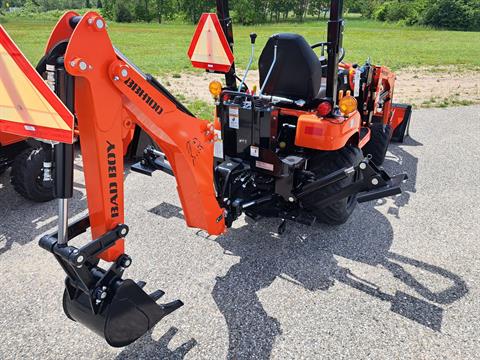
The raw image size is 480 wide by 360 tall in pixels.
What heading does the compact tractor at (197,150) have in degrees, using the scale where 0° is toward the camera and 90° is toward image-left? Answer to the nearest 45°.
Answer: approximately 225°

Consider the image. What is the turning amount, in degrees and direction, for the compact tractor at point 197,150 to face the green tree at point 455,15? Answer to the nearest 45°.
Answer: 0° — it already faces it
